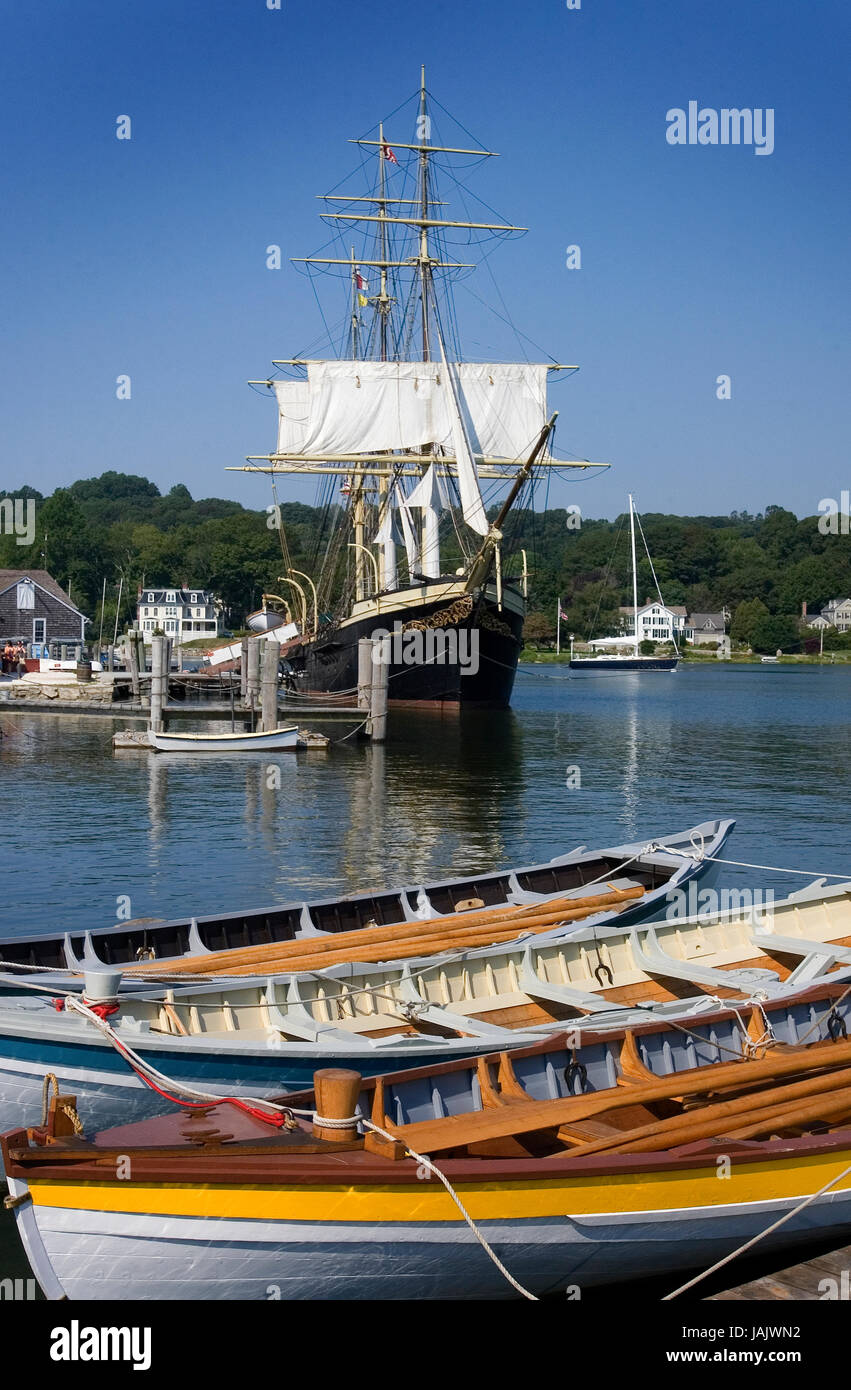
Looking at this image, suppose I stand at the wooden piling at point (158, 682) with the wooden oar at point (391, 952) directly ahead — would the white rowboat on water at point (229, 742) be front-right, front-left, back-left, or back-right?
front-left

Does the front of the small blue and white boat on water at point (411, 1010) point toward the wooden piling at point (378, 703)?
no

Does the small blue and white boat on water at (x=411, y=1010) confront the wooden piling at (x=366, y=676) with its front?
no

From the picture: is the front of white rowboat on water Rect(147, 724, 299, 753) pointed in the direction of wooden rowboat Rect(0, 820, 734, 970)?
no
